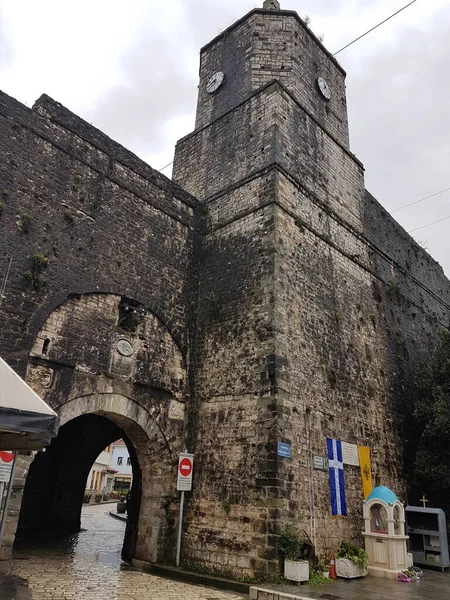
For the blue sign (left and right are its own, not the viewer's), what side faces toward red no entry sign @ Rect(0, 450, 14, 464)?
right

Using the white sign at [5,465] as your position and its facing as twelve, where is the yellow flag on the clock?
The yellow flag is roughly at 9 o'clock from the white sign.

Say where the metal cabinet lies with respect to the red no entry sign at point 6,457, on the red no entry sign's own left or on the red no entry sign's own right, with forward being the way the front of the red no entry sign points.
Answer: on the red no entry sign's own left

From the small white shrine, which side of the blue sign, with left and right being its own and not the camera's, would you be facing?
left

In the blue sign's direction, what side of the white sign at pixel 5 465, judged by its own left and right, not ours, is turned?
left

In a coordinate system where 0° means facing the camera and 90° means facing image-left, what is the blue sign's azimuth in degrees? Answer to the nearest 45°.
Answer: approximately 315°

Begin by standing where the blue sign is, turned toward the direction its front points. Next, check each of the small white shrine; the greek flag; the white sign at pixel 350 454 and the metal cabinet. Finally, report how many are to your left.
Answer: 4

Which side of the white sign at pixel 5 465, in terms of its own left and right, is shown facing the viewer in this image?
front
